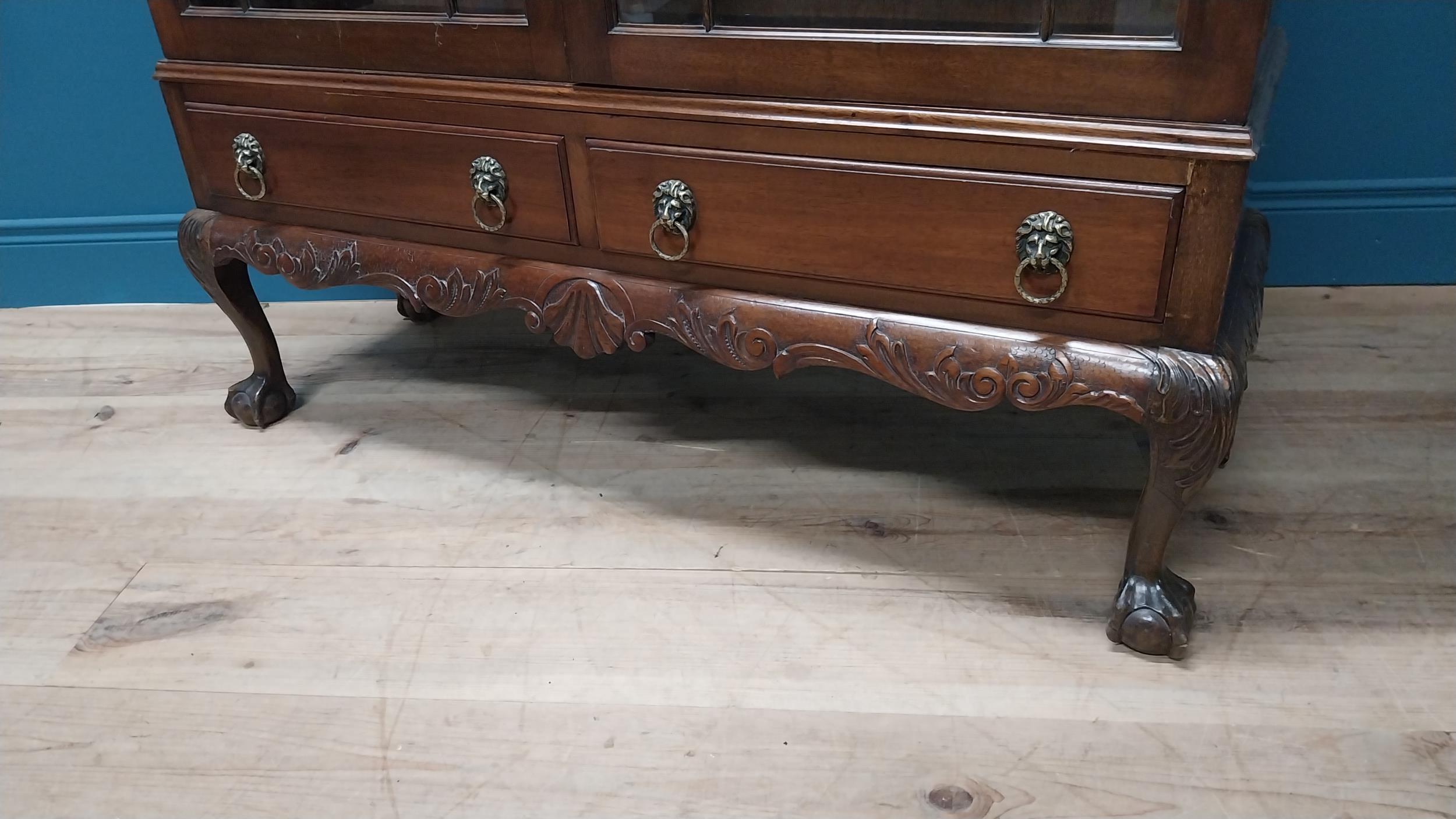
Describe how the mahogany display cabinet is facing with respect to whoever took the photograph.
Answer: facing the viewer and to the left of the viewer
